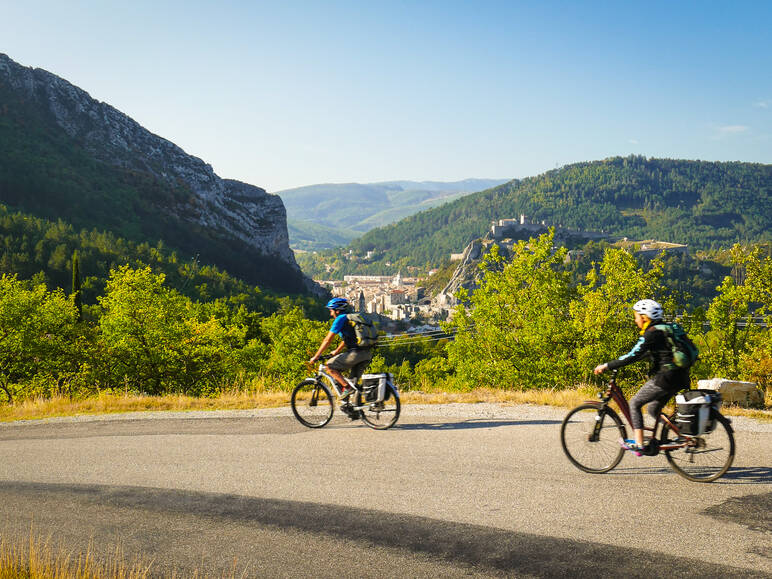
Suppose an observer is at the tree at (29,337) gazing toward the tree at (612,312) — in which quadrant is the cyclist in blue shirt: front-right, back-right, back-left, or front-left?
front-right

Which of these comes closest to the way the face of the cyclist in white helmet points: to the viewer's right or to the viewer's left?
to the viewer's left

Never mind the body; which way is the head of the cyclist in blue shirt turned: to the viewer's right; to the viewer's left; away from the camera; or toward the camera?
to the viewer's left

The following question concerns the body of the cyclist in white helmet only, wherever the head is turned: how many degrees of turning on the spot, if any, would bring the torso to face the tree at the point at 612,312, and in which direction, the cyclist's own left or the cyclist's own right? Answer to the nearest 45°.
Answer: approximately 90° to the cyclist's own right

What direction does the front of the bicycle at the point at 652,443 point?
to the viewer's left

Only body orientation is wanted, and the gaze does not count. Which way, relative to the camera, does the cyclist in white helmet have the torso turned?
to the viewer's left
